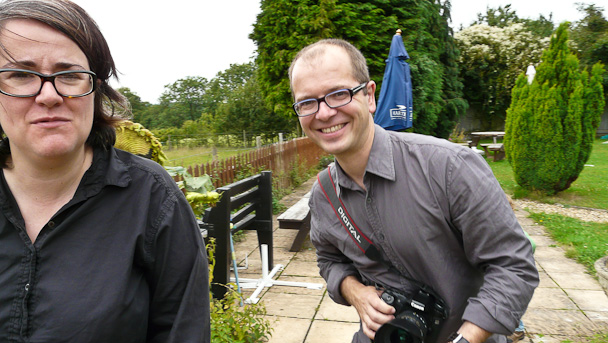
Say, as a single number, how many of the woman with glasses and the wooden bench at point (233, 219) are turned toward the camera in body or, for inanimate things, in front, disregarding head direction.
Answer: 1

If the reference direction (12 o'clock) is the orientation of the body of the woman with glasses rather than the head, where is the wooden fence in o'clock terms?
The wooden fence is roughly at 7 o'clock from the woman with glasses.

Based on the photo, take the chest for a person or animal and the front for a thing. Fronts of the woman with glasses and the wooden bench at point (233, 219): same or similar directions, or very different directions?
very different directions

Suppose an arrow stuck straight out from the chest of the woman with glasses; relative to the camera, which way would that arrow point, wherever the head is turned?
toward the camera

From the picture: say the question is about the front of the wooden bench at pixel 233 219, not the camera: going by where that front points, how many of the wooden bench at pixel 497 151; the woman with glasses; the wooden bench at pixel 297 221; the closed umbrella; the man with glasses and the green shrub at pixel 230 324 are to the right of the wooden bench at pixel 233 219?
3

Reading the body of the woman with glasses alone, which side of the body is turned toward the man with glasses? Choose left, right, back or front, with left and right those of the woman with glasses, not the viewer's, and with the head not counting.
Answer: left
